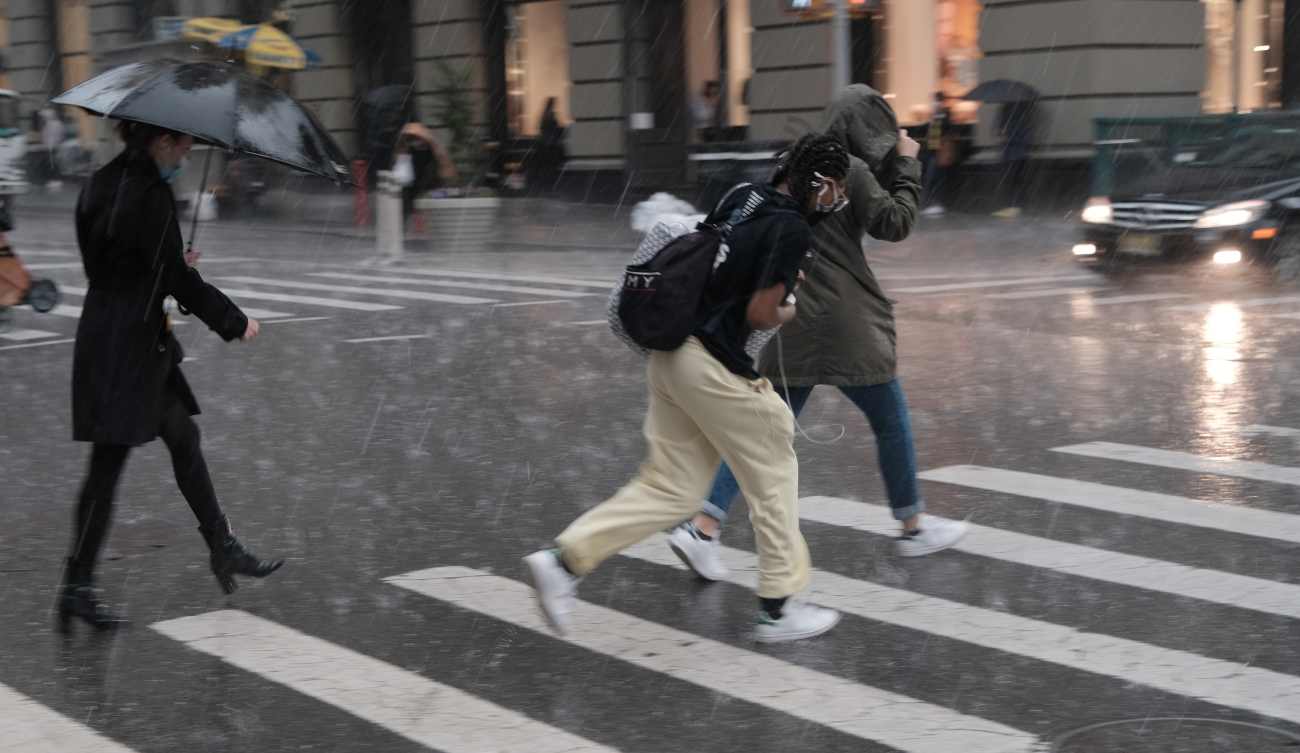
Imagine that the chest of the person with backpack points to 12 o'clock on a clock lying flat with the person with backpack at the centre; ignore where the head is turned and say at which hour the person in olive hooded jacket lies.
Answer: The person in olive hooded jacket is roughly at 10 o'clock from the person with backpack.

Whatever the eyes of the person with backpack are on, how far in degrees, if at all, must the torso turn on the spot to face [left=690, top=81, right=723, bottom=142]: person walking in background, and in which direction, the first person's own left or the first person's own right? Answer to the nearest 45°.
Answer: approximately 90° to the first person's own left

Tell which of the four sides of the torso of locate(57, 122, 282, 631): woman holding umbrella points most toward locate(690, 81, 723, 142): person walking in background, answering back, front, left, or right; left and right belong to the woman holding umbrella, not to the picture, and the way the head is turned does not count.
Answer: left

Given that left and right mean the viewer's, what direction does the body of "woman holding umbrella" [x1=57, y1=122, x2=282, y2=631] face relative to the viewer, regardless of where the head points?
facing to the right of the viewer

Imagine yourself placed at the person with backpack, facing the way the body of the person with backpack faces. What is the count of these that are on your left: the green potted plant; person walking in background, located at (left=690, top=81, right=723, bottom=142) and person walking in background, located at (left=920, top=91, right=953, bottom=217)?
3

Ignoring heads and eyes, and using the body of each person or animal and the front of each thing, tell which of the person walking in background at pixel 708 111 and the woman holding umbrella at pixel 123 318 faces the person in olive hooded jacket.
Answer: the woman holding umbrella

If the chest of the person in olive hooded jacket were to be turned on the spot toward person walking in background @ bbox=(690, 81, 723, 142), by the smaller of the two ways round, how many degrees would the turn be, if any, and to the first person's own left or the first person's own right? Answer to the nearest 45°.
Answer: approximately 90° to the first person's own left

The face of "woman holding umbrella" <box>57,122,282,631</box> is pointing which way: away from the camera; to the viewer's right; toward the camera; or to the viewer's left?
to the viewer's right

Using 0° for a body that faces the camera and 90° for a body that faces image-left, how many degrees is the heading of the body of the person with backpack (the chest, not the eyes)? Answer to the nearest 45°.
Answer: approximately 270°
